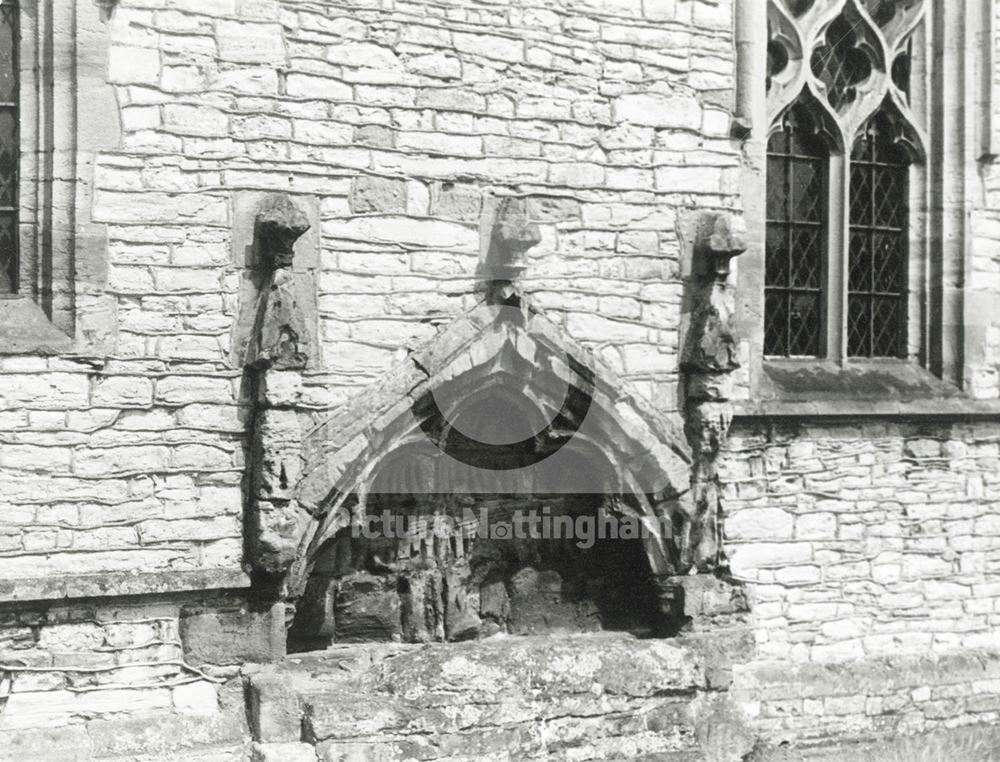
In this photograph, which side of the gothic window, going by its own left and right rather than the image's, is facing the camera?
front
